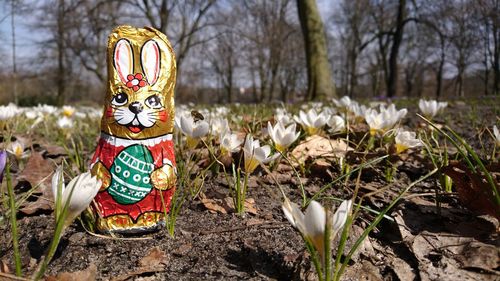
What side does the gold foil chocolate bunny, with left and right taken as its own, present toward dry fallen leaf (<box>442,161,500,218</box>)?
left

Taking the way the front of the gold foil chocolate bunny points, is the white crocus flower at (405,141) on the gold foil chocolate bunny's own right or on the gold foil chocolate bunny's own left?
on the gold foil chocolate bunny's own left

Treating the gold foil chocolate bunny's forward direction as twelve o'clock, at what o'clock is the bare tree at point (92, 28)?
The bare tree is roughly at 6 o'clock from the gold foil chocolate bunny.

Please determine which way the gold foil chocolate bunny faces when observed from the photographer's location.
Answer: facing the viewer

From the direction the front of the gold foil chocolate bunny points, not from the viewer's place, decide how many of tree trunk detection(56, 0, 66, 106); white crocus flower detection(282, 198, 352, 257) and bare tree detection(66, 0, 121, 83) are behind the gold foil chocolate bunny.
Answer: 2

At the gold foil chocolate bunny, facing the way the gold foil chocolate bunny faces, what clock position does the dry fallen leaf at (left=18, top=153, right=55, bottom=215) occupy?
The dry fallen leaf is roughly at 5 o'clock from the gold foil chocolate bunny.

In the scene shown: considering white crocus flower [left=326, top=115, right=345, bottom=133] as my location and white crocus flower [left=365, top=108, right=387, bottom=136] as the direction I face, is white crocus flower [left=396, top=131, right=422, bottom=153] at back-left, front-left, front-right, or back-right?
front-right

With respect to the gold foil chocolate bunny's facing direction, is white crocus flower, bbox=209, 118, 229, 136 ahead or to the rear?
to the rear

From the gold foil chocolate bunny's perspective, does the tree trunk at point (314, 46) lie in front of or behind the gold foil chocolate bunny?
behind

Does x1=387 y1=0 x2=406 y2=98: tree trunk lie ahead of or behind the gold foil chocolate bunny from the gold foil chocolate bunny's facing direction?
behind
